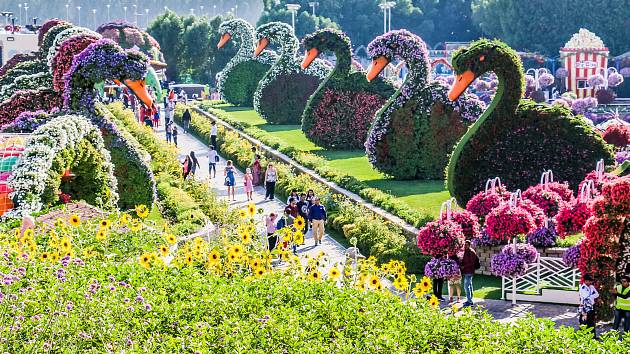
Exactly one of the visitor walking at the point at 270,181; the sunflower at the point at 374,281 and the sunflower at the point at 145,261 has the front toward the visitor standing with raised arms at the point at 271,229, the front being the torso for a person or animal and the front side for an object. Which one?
the visitor walking at the point at 270,181

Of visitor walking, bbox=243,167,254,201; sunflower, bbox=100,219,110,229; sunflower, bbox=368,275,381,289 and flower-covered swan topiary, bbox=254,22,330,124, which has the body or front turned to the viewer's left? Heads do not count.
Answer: the flower-covered swan topiary

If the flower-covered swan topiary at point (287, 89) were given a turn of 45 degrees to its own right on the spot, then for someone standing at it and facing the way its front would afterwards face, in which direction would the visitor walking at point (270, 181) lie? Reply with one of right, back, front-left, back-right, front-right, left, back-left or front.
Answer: back-left

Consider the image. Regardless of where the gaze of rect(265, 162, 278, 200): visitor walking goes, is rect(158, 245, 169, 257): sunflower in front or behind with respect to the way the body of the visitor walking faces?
in front

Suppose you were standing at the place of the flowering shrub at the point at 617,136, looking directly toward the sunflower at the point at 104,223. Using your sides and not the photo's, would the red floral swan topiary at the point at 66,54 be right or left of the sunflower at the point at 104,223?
right

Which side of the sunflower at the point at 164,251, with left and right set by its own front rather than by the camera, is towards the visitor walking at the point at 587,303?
left

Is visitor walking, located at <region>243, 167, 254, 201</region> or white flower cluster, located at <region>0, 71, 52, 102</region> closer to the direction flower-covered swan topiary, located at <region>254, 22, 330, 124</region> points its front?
the white flower cluster

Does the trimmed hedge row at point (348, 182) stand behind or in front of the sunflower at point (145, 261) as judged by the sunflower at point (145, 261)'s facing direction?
behind

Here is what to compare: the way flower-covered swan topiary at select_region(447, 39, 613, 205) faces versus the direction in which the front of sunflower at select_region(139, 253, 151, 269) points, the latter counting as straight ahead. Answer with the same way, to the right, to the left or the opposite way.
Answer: to the right
